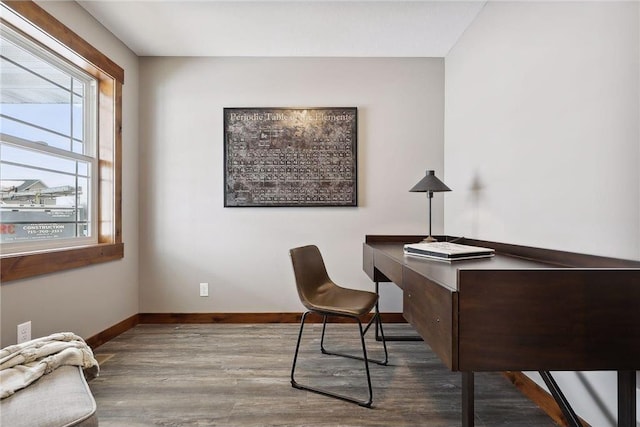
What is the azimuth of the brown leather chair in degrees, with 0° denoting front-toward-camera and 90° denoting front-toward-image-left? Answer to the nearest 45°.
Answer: approximately 315°

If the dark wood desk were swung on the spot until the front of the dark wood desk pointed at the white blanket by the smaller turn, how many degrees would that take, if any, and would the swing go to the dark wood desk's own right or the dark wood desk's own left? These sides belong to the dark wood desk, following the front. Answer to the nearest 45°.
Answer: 0° — it already faces it

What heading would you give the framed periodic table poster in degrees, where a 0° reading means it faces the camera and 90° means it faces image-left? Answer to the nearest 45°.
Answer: approximately 0°

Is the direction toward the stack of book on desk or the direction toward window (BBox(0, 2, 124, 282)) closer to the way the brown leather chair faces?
the stack of book on desk

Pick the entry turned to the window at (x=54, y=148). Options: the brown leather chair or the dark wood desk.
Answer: the dark wood desk

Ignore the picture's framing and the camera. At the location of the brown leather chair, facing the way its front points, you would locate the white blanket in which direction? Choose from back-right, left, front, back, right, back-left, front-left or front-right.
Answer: right

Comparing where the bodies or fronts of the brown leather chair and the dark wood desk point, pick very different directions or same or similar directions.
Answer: very different directions

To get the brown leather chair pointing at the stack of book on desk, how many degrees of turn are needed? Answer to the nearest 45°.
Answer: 0° — it already faces it

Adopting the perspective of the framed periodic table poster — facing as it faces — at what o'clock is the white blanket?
The white blanket is roughly at 1 o'clock from the framed periodic table poster.

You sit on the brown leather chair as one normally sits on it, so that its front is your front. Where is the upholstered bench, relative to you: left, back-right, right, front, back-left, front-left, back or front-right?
right

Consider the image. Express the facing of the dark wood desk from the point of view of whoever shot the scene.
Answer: facing to the left of the viewer

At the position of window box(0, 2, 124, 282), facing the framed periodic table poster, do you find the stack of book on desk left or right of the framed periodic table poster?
right

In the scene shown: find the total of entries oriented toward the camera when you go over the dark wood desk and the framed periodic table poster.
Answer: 1

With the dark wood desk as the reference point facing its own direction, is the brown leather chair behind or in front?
in front

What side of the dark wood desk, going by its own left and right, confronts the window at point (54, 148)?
front

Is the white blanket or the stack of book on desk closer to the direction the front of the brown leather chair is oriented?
the stack of book on desk

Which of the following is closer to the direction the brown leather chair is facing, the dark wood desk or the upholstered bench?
the dark wood desk
